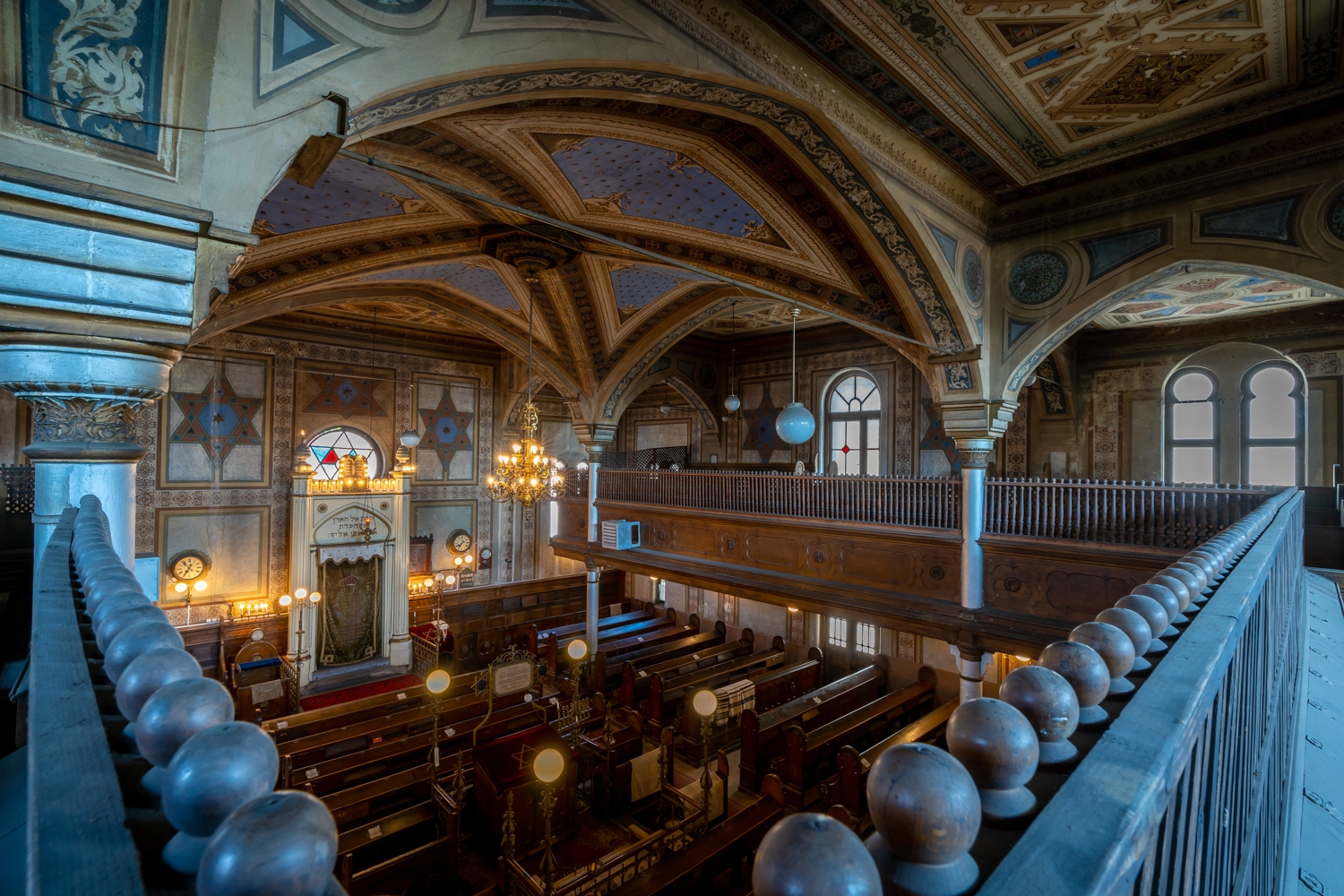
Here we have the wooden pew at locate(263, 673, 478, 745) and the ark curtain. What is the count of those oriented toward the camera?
1

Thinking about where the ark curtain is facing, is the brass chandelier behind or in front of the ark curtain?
in front

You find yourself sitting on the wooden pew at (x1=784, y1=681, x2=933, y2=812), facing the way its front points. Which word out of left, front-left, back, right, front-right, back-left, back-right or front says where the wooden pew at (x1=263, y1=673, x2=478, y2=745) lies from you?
front-left

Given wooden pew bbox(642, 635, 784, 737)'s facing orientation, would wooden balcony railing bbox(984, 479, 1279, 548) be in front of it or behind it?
behind

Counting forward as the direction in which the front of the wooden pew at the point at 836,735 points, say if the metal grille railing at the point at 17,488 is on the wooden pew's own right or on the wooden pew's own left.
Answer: on the wooden pew's own left

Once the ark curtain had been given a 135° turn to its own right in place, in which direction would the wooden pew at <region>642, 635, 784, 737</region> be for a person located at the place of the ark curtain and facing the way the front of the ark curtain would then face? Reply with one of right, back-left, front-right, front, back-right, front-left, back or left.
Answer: back

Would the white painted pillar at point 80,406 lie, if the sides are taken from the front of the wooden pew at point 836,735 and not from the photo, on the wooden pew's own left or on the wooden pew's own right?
on the wooden pew's own left

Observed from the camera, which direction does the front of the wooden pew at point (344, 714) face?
facing away from the viewer and to the left of the viewer

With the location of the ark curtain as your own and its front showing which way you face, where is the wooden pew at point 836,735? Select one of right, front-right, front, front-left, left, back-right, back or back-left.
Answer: front-left

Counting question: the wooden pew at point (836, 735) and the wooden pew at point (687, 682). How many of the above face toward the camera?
0

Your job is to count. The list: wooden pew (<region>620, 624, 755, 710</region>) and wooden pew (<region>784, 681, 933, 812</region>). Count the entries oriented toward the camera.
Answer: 0

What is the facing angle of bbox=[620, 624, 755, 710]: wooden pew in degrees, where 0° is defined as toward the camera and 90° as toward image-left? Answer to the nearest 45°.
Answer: approximately 135°

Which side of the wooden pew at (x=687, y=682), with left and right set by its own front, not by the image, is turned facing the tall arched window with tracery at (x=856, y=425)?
right

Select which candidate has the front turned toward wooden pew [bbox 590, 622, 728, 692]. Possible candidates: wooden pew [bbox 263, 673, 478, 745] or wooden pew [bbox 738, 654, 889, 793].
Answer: wooden pew [bbox 738, 654, 889, 793]

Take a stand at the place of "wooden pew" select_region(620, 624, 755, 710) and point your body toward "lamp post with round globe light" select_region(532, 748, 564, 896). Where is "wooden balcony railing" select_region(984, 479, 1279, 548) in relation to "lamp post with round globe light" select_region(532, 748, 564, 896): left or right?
left

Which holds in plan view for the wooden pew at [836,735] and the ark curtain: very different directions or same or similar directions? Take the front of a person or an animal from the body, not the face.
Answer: very different directions

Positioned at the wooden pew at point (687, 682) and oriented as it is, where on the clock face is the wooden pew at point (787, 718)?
the wooden pew at point (787, 718) is roughly at 6 o'clock from the wooden pew at point (687, 682).

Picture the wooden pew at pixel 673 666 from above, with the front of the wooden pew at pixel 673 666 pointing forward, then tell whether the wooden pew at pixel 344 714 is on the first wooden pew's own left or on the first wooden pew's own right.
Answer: on the first wooden pew's own left
